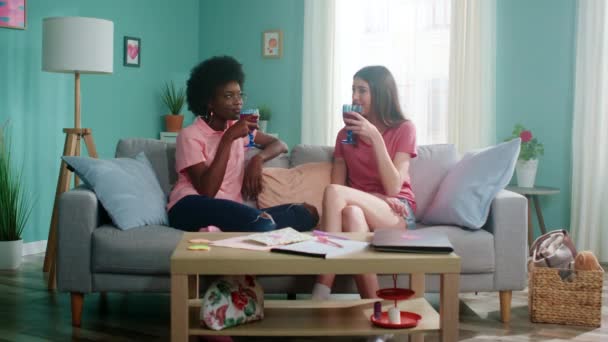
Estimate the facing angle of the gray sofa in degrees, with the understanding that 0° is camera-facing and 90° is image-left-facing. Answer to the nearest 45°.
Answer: approximately 0°

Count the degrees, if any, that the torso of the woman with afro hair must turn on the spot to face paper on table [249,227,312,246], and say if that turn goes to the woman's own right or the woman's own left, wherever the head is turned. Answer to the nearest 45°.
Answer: approximately 45° to the woman's own right

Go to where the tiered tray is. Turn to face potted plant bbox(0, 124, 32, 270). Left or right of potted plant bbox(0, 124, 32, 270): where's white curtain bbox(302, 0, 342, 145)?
right

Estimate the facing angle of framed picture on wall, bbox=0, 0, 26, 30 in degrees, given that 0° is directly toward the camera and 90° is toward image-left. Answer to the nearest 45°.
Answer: approximately 315°

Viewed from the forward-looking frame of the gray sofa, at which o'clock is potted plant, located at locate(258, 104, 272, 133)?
The potted plant is roughly at 6 o'clock from the gray sofa.

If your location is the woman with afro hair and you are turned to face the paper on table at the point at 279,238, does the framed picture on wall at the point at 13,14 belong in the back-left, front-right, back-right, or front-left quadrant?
back-right

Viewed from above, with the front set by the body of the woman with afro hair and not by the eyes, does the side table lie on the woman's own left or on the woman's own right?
on the woman's own left

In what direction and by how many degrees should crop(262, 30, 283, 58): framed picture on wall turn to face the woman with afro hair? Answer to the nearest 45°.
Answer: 0° — it already faces them

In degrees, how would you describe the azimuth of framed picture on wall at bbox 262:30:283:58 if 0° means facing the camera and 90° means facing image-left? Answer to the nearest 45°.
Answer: approximately 0°

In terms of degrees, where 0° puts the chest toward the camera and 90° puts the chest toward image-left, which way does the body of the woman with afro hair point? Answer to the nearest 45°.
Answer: approximately 315°

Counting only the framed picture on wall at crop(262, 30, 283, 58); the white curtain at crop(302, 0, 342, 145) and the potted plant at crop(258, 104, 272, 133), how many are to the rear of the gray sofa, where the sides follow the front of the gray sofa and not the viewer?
3

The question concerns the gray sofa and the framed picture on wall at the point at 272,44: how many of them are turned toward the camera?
2
